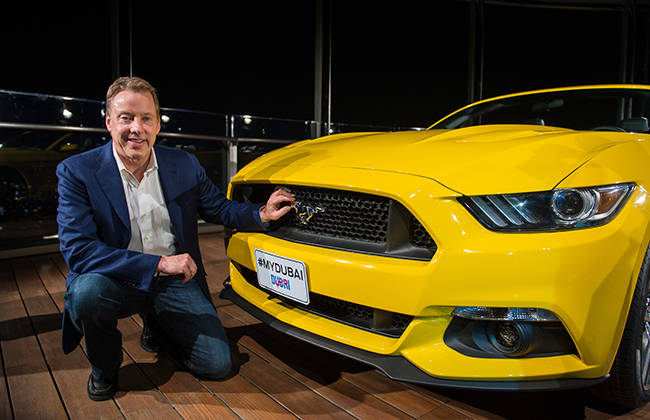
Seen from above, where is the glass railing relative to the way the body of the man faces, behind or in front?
behind

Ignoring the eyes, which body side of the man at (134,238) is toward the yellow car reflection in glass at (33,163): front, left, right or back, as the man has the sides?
back

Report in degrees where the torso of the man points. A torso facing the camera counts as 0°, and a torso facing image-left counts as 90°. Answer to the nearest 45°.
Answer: approximately 0°
